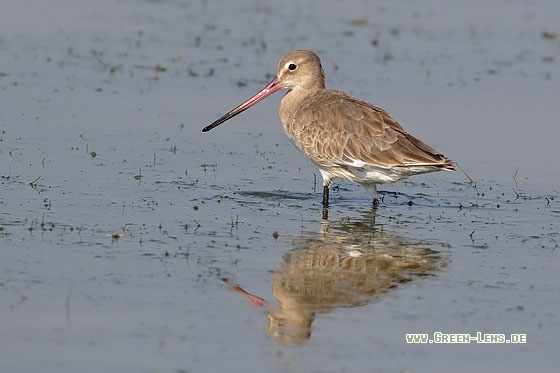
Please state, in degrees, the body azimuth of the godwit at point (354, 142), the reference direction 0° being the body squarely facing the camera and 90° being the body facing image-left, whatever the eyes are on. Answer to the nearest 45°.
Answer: approximately 90°
